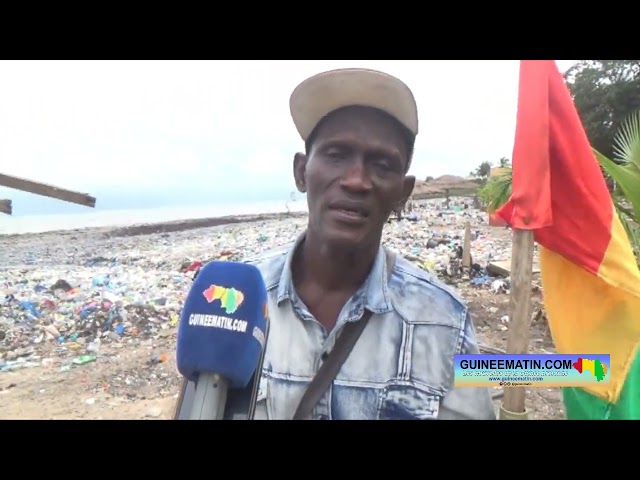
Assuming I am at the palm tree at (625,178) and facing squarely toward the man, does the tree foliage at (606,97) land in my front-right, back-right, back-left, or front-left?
back-right

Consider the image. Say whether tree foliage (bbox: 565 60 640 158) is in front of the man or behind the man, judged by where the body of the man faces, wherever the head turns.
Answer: behind

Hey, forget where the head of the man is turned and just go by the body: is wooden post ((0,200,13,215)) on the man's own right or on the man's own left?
on the man's own right

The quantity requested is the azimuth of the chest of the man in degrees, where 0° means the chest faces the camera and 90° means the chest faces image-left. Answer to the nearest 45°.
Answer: approximately 0°

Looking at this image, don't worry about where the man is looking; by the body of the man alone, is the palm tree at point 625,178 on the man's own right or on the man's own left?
on the man's own left

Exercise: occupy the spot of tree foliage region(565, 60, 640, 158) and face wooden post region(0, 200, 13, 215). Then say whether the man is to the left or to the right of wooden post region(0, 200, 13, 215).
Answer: left
